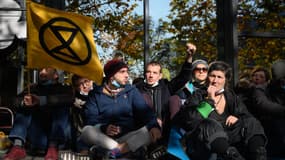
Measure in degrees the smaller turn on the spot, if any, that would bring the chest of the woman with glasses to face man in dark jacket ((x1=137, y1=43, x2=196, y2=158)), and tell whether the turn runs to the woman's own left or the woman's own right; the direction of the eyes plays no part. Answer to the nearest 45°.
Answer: approximately 90° to the woman's own right

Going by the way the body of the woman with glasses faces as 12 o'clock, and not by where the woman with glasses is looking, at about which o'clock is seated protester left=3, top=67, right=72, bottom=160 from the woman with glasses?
The seated protester is roughly at 3 o'clock from the woman with glasses.

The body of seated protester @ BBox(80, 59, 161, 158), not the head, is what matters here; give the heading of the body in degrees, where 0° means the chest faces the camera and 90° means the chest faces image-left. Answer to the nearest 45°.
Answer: approximately 0°

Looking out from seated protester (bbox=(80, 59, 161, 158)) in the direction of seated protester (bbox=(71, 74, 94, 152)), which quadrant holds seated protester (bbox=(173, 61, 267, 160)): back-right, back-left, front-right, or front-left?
back-right

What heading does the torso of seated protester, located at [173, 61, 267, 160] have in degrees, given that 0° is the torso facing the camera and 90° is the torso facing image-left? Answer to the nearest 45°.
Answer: approximately 0°

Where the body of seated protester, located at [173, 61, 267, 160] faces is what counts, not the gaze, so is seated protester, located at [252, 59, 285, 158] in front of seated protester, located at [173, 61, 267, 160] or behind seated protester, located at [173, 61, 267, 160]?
behind
